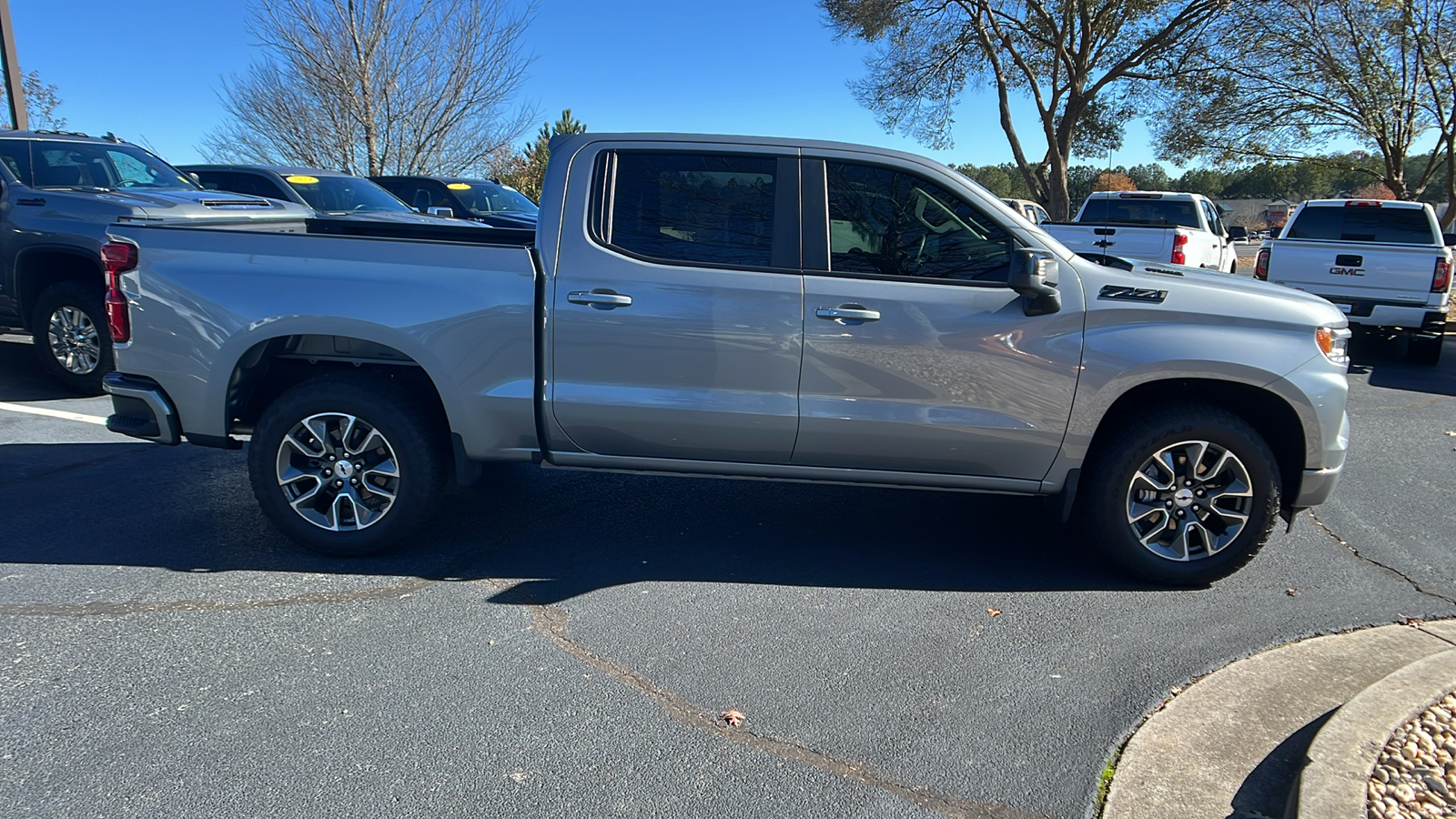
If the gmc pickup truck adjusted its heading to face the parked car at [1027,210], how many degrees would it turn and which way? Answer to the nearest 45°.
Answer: approximately 90° to its left

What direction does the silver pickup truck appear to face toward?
to the viewer's right

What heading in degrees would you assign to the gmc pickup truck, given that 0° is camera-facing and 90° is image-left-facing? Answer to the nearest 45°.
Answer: approximately 180°

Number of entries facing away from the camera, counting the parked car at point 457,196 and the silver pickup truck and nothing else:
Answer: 0

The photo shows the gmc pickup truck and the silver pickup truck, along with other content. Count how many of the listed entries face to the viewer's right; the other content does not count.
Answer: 1

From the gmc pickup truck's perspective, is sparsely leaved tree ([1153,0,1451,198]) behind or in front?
in front

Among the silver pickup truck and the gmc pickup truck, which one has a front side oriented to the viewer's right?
the silver pickup truck
